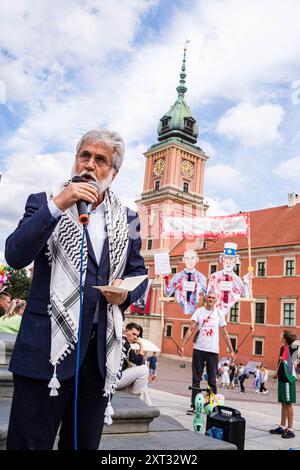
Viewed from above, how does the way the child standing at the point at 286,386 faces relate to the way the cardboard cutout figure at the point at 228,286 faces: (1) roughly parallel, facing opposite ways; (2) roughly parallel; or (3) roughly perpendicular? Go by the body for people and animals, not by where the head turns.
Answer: roughly perpendicular

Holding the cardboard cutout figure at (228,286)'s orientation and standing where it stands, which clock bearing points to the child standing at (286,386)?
The child standing is roughly at 12 o'clock from the cardboard cutout figure.

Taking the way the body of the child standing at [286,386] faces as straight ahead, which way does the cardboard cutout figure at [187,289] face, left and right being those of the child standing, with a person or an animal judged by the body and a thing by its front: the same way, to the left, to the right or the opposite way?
to the left

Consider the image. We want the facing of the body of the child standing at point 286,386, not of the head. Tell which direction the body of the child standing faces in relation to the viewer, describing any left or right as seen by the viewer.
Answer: facing to the left of the viewer

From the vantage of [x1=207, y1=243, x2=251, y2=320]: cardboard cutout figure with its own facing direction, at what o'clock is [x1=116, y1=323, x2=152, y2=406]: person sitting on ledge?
The person sitting on ledge is roughly at 12 o'clock from the cardboard cutout figure.

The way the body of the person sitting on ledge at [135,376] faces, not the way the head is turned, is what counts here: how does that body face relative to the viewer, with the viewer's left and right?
facing the viewer and to the right of the viewer

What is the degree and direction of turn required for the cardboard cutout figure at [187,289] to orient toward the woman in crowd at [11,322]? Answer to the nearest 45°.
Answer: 0° — it already faces them

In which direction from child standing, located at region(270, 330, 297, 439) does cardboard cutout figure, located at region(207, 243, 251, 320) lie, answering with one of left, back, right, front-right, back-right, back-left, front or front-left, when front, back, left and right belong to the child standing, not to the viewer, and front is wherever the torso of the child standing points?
right

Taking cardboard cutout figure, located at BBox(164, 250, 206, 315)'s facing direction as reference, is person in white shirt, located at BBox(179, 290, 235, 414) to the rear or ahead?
ahead

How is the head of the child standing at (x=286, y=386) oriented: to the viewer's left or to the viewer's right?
to the viewer's left
